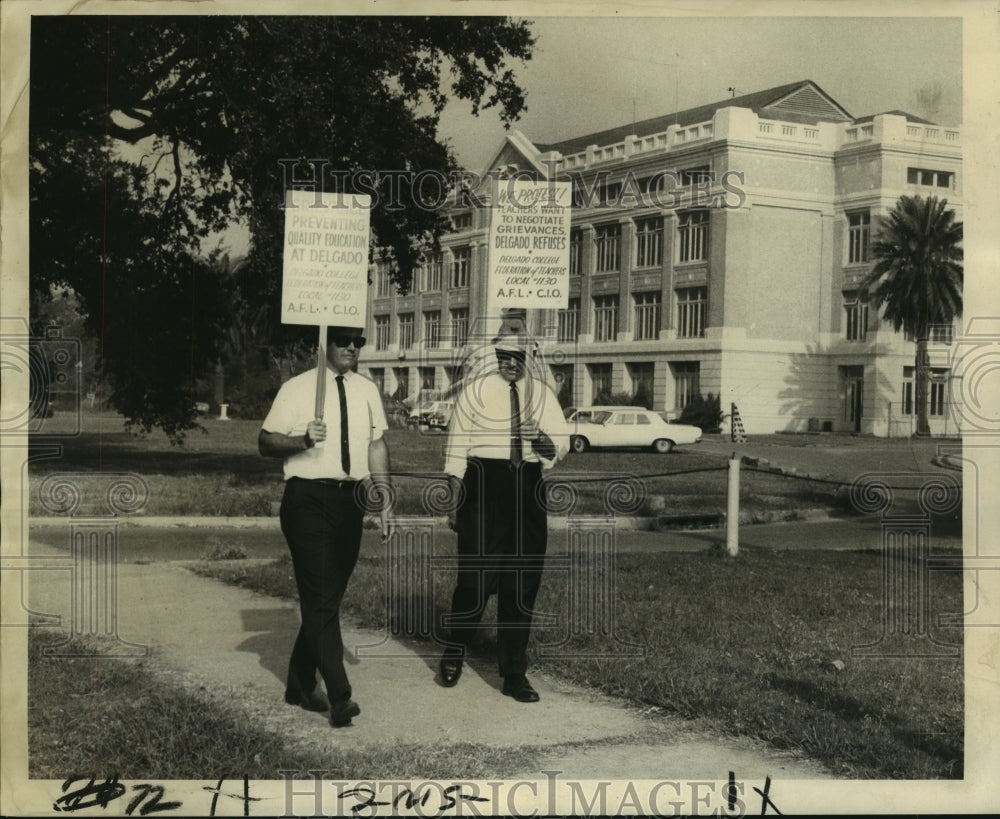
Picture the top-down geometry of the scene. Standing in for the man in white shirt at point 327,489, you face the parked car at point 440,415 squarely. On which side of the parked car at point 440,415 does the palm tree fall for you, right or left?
right

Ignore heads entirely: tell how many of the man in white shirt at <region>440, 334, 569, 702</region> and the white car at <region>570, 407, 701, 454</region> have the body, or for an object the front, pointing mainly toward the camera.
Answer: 1

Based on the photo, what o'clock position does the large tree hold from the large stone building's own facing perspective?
The large tree is roughly at 1 o'clock from the large stone building.

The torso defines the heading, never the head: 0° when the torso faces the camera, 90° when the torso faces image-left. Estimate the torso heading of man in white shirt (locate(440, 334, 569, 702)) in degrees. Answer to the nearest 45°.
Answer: approximately 0°

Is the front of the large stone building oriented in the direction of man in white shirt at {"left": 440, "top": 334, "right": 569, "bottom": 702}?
yes

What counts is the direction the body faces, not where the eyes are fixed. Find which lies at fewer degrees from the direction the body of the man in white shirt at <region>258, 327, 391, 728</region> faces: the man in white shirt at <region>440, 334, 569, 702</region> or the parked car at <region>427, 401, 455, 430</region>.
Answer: the man in white shirt

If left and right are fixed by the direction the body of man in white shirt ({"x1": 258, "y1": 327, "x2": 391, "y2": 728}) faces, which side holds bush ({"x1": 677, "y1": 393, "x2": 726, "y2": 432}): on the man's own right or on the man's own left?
on the man's own left

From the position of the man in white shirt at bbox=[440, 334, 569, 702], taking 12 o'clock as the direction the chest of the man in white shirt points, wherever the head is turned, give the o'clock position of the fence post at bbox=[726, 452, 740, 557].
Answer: The fence post is roughly at 7 o'clock from the man in white shirt.

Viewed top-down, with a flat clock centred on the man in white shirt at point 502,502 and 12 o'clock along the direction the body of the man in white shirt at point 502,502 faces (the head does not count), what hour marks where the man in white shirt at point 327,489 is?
the man in white shirt at point 327,489 is roughly at 2 o'clock from the man in white shirt at point 502,502.

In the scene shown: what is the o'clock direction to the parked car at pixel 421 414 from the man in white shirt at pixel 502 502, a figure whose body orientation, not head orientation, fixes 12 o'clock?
The parked car is roughly at 5 o'clock from the man in white shirt.

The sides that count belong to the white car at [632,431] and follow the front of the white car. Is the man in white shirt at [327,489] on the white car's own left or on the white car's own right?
on the white car's own left

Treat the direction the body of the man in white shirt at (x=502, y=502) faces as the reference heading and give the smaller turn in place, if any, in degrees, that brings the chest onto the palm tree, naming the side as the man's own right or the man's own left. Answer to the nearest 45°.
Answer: approximately 90° to the man's own left
